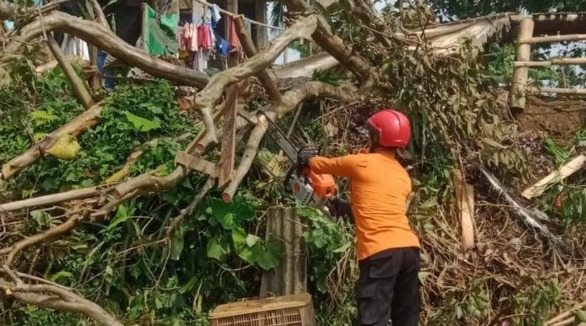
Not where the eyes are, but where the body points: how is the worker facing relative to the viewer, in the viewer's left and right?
facing away from the viewer and to the left of the viewer

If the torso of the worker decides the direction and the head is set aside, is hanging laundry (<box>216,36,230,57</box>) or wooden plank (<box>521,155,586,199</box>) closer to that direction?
the hanging laundry

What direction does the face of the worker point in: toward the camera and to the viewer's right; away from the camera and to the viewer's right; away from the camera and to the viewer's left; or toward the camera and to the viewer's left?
away from the camera and to the viewer's left

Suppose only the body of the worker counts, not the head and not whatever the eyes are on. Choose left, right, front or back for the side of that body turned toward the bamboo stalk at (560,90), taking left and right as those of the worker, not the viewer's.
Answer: right

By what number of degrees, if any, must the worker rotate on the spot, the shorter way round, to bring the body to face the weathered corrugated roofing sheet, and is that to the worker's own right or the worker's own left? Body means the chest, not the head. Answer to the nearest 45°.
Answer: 0° — they already face it

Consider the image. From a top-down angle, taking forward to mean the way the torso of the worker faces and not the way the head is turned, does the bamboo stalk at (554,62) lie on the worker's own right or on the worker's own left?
on the worker's own right

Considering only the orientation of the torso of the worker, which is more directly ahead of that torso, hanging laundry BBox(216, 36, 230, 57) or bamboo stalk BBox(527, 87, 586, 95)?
the hanging laundry
